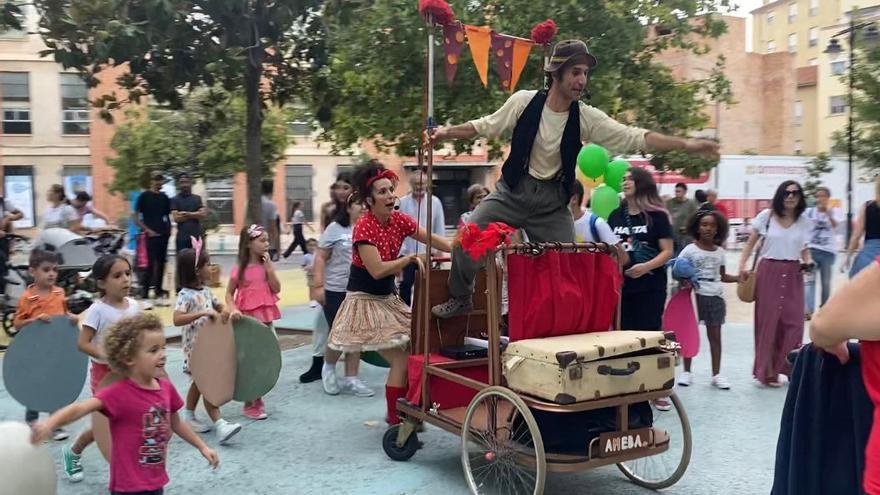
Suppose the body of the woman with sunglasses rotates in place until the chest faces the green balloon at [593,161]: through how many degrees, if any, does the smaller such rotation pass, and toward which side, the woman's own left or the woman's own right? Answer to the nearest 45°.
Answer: approximately 90° to the woman's own right

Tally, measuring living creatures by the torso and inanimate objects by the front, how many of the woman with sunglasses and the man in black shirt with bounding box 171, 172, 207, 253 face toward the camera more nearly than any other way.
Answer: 2

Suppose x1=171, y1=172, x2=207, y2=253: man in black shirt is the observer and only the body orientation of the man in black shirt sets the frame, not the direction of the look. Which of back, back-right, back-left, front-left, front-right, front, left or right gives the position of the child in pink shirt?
front

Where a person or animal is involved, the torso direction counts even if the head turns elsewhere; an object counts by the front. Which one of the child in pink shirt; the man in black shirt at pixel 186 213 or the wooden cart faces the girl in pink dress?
the man in black shirt

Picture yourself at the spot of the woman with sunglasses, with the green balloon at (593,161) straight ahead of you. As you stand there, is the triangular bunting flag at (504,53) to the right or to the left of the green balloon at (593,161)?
left

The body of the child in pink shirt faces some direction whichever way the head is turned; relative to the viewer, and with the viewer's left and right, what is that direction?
facing the viewer and to the right of the viewer

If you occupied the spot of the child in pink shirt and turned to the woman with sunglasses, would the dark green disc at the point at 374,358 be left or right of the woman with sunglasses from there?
left

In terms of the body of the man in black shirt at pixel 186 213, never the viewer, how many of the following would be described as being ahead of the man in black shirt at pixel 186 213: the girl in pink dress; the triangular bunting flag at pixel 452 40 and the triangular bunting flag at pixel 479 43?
3

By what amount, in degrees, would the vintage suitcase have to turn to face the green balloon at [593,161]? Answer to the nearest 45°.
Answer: approximately 135° to its left

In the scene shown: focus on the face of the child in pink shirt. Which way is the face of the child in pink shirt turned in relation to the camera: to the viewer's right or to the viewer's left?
to the viewer's right
